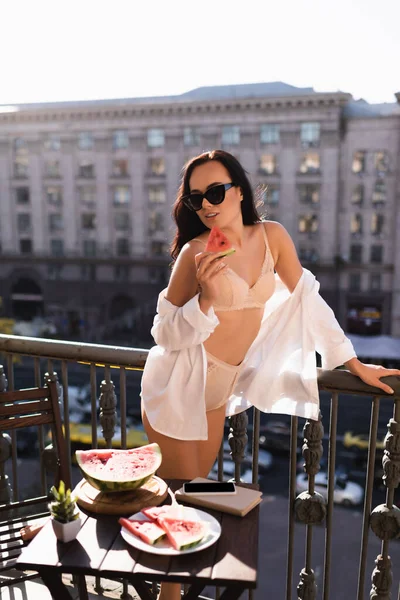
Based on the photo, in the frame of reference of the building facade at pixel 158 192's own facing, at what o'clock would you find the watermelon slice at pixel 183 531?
The watermelon slice is roughly at 12 o'clock from the building facade.

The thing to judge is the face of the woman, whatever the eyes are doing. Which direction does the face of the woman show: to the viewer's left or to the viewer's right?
to the viewer's left

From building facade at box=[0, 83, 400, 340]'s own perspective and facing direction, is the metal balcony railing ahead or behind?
ahead

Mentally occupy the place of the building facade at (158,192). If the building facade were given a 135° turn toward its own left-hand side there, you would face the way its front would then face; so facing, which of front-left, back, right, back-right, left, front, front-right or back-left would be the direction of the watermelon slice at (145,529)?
back-right

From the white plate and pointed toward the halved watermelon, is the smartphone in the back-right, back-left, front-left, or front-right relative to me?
front-right

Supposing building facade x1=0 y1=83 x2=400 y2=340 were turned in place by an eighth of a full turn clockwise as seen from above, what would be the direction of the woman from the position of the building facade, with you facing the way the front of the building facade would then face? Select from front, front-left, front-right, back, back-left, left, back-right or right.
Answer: front-left

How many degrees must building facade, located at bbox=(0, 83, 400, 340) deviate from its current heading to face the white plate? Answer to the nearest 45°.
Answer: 0° — it already faces it

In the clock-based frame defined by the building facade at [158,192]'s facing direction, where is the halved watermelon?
The halved watermelon is roughly at 12 o'clock from the building facade.

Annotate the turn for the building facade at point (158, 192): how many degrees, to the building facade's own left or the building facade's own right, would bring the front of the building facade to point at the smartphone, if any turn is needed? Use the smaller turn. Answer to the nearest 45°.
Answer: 0° — it already faces it

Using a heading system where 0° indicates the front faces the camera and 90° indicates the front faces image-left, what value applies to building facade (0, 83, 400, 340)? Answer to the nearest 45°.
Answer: approximately 0°

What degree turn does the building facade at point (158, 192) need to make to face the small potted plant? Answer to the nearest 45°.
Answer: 0° — it already faces it

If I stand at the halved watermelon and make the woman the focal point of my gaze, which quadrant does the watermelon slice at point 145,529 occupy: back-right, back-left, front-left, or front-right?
back-right

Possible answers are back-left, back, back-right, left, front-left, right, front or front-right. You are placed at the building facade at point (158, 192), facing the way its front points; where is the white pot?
front
